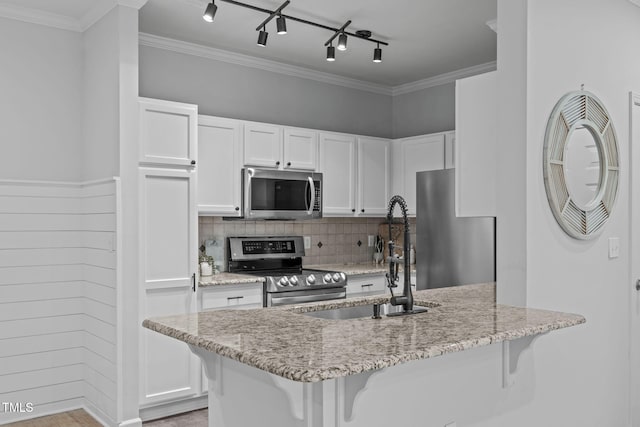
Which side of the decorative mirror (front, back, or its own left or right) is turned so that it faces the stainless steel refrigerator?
back

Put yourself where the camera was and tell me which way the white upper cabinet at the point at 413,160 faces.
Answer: facing the viewer and to the left of the viewer

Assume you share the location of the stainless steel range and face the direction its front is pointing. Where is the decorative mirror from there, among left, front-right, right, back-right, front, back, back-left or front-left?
front

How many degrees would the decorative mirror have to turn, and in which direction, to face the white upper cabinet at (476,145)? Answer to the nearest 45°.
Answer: approximately 90° to its right

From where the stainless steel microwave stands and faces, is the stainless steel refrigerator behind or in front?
in front

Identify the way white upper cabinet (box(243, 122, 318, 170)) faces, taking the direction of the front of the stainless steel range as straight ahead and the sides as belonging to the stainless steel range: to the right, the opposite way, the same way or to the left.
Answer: the same way

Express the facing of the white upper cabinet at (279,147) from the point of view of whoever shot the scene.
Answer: facing the viewer and to the right of the viewer

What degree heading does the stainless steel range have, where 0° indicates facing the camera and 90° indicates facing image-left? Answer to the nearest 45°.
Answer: approximately 315°

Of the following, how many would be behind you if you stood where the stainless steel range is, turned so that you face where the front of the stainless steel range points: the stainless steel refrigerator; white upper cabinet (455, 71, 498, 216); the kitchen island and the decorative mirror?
0

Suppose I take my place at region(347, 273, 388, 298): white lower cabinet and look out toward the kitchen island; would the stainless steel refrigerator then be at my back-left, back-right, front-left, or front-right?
front-left

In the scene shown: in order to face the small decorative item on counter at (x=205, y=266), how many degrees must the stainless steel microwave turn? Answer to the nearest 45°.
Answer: approximately 135° to its right

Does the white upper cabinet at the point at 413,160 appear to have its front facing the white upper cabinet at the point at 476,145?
no

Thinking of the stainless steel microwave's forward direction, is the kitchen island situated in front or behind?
in front

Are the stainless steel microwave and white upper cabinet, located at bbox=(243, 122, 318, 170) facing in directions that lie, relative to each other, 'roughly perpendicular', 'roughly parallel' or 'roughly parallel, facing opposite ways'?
roughly parallel
